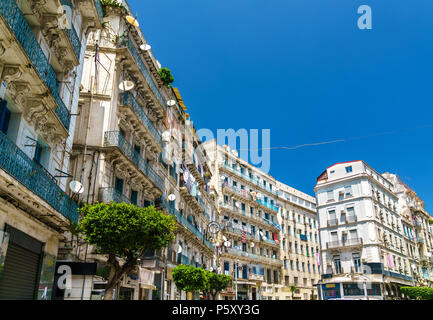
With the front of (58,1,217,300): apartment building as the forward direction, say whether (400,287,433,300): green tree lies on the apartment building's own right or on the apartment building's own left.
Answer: on the apartment building's own left

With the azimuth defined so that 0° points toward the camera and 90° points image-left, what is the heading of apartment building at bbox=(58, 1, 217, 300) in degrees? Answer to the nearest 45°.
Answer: approximately 315°
